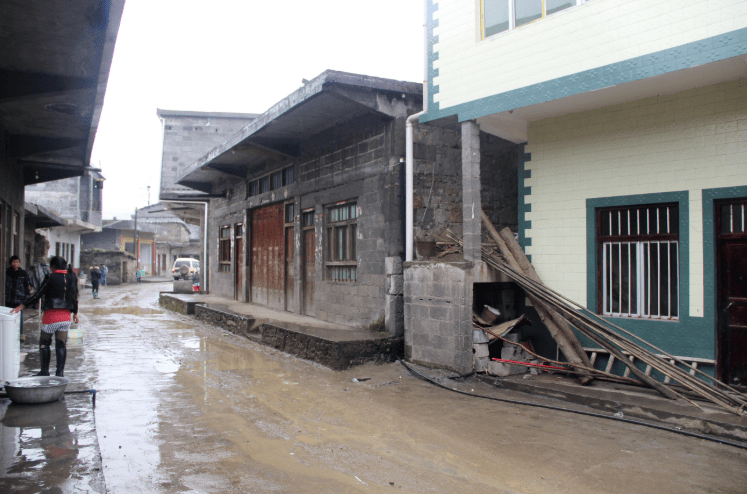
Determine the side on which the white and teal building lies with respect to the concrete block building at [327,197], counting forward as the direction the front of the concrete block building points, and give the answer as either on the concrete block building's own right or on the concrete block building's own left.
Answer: on the concrete block building's own left

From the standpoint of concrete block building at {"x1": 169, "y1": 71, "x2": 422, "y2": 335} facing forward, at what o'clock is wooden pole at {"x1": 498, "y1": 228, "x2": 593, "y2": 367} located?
The wooden pole is roughly at 9 o'clock from the concrete block building.

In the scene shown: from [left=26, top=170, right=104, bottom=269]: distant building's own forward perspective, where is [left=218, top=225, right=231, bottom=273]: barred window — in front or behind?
in front

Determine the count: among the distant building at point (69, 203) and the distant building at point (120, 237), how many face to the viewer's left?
0

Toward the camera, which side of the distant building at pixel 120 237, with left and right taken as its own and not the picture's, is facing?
front

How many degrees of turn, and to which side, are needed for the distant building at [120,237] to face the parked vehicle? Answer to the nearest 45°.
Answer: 0° — it already faces it

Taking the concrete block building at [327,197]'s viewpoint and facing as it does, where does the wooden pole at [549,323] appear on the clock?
The wooden pole is roughly at 9 o'clock from the concrete block building.

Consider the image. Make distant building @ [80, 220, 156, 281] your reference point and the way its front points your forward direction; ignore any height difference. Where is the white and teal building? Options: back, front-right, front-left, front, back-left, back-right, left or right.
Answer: front

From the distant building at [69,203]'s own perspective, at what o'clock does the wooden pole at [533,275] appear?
The wooden pole is roughly at 1 o'clock from the distant building.

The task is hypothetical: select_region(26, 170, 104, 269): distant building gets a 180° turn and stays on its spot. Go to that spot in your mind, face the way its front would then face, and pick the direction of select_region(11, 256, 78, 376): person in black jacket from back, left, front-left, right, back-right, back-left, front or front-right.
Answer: back-left

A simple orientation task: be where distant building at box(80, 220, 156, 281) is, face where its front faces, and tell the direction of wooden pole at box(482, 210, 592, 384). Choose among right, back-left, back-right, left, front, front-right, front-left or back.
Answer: front

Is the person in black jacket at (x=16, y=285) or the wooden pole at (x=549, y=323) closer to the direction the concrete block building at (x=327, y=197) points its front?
the person in black jacket

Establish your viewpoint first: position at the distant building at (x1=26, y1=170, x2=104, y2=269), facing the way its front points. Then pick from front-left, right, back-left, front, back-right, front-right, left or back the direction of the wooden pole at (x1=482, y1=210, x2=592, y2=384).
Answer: front-right

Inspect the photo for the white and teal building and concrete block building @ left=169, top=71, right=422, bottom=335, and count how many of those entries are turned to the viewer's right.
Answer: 0

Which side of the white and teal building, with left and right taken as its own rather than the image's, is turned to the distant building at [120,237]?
right

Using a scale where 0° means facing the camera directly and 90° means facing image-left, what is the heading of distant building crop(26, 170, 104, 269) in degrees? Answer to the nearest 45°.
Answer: approximately 315°
